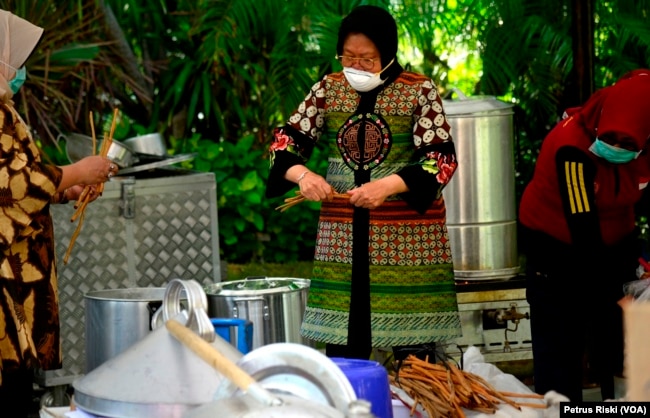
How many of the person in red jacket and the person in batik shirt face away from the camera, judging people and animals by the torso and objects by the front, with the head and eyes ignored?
0

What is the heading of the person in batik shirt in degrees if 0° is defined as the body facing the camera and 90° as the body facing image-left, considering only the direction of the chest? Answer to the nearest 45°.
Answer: approximately 270°

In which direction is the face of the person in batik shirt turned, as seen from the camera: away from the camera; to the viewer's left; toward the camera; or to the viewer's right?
to the viewer's right

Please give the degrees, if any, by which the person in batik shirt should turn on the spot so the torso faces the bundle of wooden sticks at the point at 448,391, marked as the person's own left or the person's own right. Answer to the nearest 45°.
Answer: approximately 45° to the person's own right
